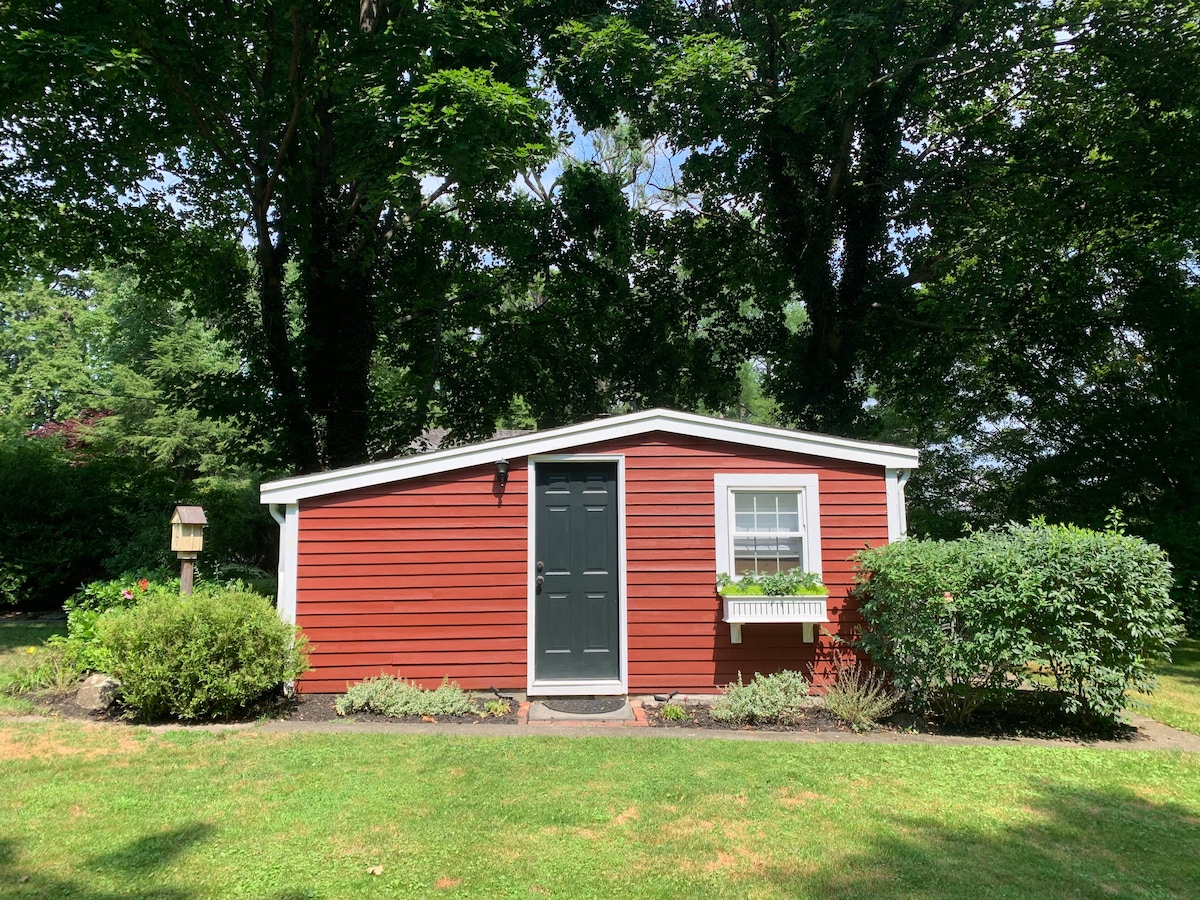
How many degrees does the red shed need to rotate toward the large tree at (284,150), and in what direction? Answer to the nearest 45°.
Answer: approximately 135° to its right

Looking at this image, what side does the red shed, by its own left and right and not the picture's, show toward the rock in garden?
right

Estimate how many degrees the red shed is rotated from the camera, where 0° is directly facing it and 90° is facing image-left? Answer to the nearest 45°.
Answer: approximately 0°

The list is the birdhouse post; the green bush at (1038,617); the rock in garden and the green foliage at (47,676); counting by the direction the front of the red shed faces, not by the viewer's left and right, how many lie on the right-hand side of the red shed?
3

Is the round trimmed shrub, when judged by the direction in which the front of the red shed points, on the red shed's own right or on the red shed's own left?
on the red shed's own right

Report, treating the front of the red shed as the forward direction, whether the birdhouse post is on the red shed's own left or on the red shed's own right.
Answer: on the red shed's own right

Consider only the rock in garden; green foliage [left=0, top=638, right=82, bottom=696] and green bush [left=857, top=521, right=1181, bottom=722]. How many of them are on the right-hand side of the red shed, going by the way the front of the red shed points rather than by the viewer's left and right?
2
